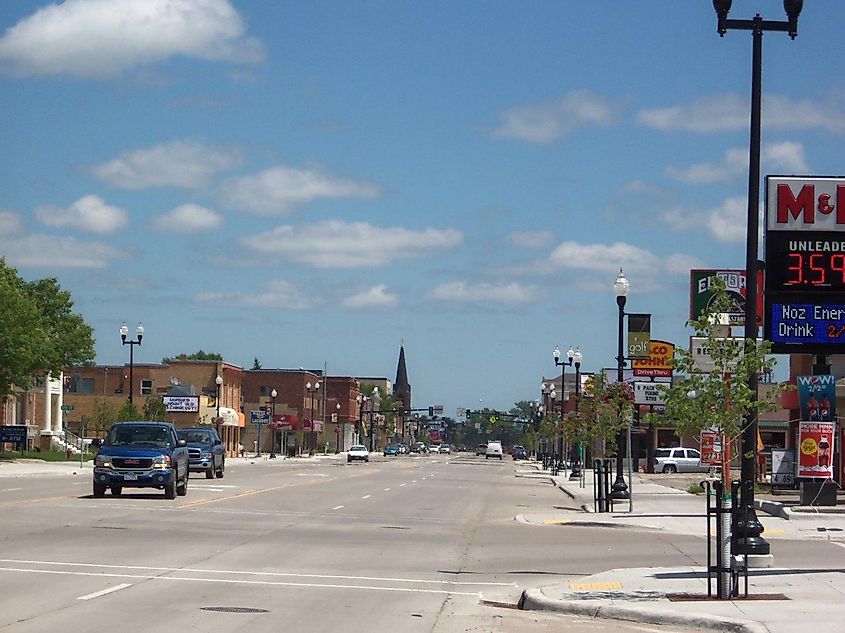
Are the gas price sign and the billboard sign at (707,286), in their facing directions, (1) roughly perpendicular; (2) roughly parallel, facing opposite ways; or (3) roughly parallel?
roughly parallel

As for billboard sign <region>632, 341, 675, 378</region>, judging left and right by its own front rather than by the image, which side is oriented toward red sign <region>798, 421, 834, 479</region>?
front

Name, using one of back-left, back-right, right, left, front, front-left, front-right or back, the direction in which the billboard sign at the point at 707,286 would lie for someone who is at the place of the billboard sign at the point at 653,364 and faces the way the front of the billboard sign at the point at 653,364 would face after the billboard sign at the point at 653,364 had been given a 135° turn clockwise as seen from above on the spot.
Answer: back-left

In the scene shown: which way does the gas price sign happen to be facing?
toward the camera

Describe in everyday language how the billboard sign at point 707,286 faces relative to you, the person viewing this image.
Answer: facing the viewer

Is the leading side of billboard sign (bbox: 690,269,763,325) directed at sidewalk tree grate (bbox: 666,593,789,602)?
yes

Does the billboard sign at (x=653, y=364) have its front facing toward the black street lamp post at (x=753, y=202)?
yes

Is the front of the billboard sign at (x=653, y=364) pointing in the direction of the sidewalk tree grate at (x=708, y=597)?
yes

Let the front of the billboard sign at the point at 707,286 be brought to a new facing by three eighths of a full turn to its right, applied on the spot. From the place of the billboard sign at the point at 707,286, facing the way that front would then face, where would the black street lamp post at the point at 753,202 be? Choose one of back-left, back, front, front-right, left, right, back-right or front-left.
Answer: back-left

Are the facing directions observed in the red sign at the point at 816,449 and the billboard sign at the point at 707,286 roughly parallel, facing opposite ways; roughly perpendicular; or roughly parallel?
roughly parallel

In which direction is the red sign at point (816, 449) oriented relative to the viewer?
toward the camera

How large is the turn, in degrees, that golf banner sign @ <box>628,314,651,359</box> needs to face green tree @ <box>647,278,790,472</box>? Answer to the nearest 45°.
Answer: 0° — it already faces it

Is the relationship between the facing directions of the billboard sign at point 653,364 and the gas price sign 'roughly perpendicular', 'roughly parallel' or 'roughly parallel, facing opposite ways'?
roughly parallel

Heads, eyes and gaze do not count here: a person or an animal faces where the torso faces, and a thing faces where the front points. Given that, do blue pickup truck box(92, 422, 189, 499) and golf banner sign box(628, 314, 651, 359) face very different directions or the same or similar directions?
same or similar directions

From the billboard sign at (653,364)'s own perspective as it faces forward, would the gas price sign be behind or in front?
in front
